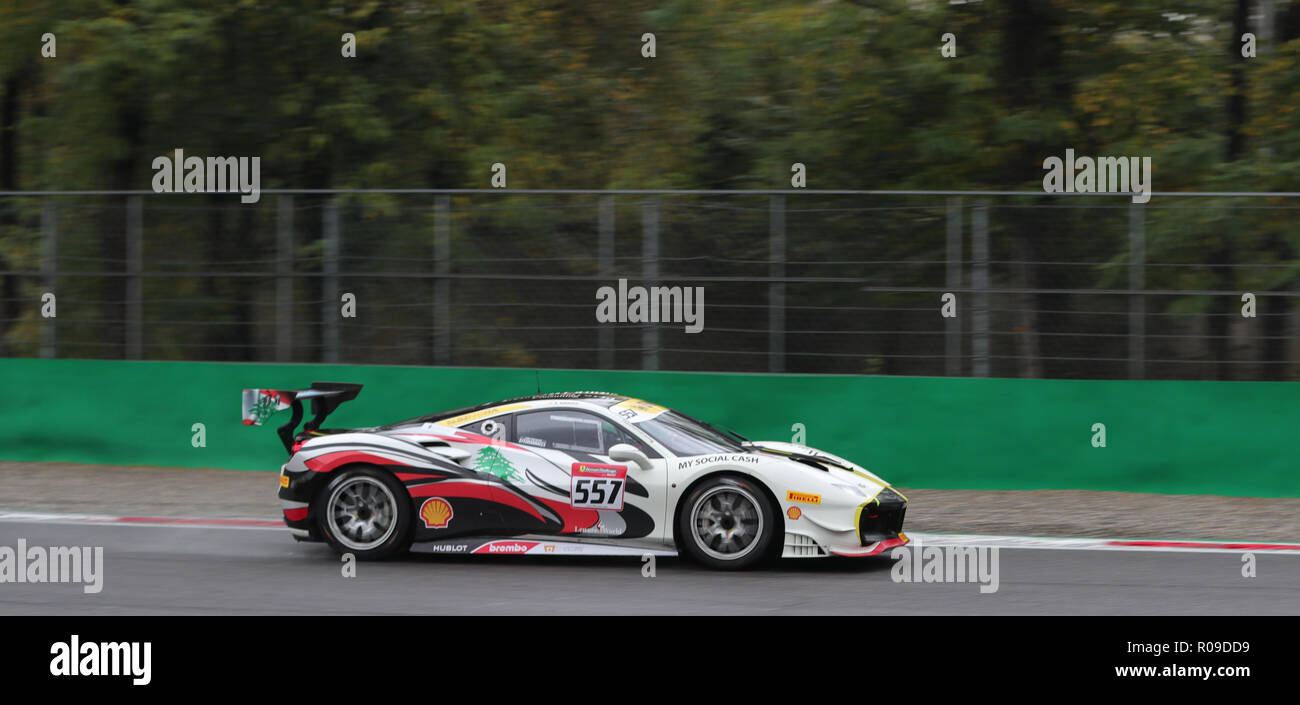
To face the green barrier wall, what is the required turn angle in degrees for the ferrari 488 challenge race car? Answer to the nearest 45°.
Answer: approximately 45° to its left

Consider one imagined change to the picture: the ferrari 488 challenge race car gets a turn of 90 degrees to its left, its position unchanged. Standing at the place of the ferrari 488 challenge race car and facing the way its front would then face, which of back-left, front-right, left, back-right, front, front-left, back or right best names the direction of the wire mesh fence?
front

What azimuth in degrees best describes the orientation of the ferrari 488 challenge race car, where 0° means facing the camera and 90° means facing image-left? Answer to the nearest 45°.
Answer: approximately 270°
